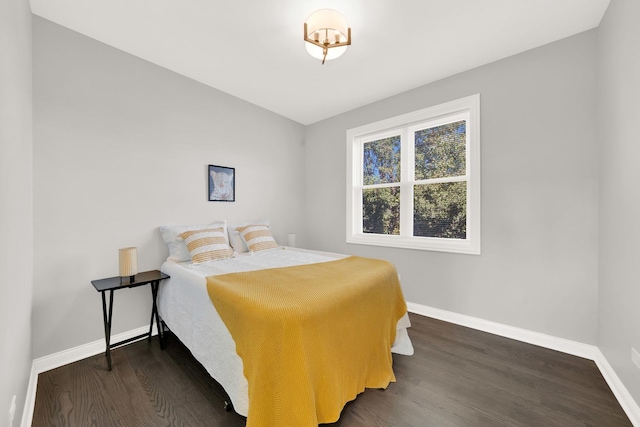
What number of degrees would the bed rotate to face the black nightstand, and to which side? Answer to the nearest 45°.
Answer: approximately 135° to its right

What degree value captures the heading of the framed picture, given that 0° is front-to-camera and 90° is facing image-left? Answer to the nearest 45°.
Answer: approximately 315°

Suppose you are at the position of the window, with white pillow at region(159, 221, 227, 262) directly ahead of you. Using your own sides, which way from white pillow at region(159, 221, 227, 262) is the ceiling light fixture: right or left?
left

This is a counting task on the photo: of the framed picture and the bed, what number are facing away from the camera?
0

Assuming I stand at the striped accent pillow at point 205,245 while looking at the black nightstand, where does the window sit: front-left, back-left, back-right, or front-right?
back-left

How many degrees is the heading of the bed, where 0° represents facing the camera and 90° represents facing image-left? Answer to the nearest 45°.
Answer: approximately 315°
